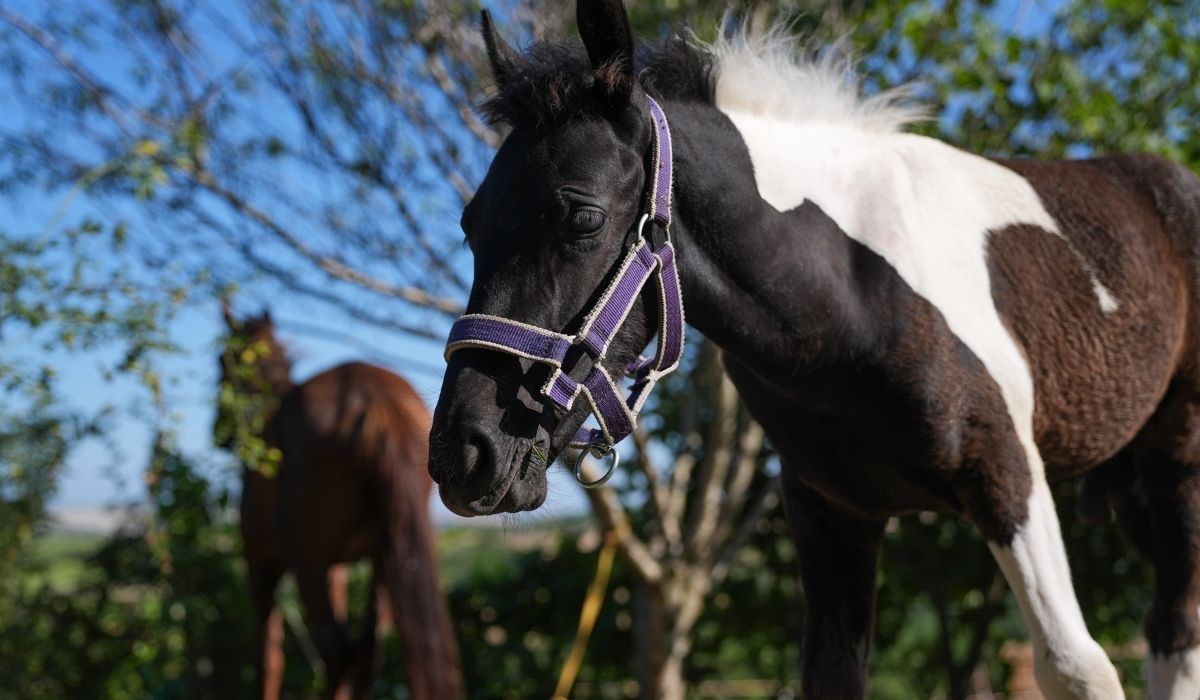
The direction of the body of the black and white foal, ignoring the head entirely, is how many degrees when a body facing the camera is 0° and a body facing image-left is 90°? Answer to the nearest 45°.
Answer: approximately 45°

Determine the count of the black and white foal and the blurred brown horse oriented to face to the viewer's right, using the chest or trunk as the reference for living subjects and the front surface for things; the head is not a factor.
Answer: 0

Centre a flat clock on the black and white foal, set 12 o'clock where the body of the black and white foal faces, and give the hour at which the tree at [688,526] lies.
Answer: The tree is roughly at 4 o'clock from the black and white foal.

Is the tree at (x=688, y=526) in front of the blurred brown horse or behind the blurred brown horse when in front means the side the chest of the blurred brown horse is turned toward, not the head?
behind

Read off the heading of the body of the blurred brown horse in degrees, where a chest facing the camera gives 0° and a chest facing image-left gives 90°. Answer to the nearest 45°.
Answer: approximately 135°

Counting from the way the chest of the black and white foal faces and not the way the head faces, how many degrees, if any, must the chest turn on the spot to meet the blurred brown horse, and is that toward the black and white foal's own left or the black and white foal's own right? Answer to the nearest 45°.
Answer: approximately 90° to the black and white foal's own right
